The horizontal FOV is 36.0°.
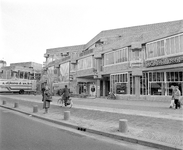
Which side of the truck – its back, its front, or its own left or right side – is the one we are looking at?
left

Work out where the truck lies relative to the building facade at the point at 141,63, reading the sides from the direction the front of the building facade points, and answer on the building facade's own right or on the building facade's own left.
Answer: on the building facade's own right

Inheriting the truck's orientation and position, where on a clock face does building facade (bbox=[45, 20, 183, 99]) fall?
The building facade is roughly at 8 o'clock from the truck.

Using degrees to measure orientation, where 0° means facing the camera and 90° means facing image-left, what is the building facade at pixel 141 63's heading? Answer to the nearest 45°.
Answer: approximately 45°
